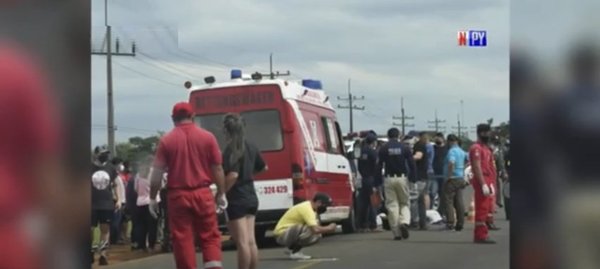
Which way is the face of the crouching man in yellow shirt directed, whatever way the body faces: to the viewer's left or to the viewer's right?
to the viewer's right

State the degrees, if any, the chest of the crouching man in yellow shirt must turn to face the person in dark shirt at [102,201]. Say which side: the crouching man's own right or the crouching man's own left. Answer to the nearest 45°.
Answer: approximately 180°

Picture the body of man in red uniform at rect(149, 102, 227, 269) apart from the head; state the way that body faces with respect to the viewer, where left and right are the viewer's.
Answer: facing away from the viewer

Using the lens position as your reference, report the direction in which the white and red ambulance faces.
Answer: facing away from the viewer and to the right of the viewer

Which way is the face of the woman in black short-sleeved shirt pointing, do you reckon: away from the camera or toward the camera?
away from the camera

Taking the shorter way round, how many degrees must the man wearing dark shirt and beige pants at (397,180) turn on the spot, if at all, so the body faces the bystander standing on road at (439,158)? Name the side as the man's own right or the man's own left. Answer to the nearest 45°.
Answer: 0° — they already face them

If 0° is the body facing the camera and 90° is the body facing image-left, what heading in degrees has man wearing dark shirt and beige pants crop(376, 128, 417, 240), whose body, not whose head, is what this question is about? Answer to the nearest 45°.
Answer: approximately 180°

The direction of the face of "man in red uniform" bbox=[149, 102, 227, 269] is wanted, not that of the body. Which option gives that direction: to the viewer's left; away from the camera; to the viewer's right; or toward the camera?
away from the camera
